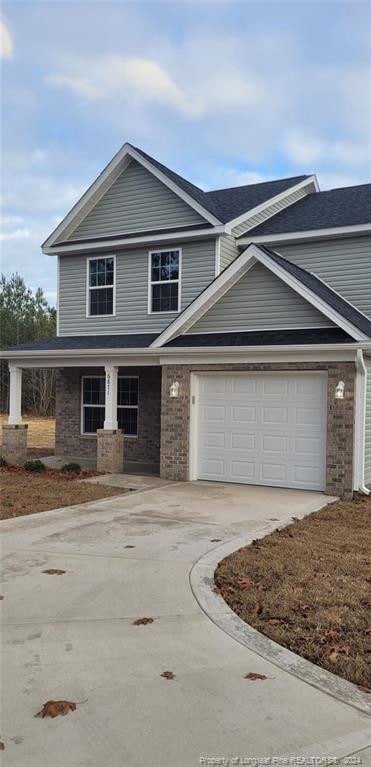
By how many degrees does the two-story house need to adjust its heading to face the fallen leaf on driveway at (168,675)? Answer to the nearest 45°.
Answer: approximately 45° to its left

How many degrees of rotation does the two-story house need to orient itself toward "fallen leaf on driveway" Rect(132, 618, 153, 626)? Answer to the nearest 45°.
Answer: approximately 45° to its left

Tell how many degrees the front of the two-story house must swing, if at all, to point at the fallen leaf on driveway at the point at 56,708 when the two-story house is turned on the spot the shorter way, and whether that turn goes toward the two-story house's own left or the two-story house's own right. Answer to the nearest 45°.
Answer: approximately 45° to the two-story house's own left

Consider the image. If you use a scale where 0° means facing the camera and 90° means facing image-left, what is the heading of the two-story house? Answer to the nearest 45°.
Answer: approximately 45°
